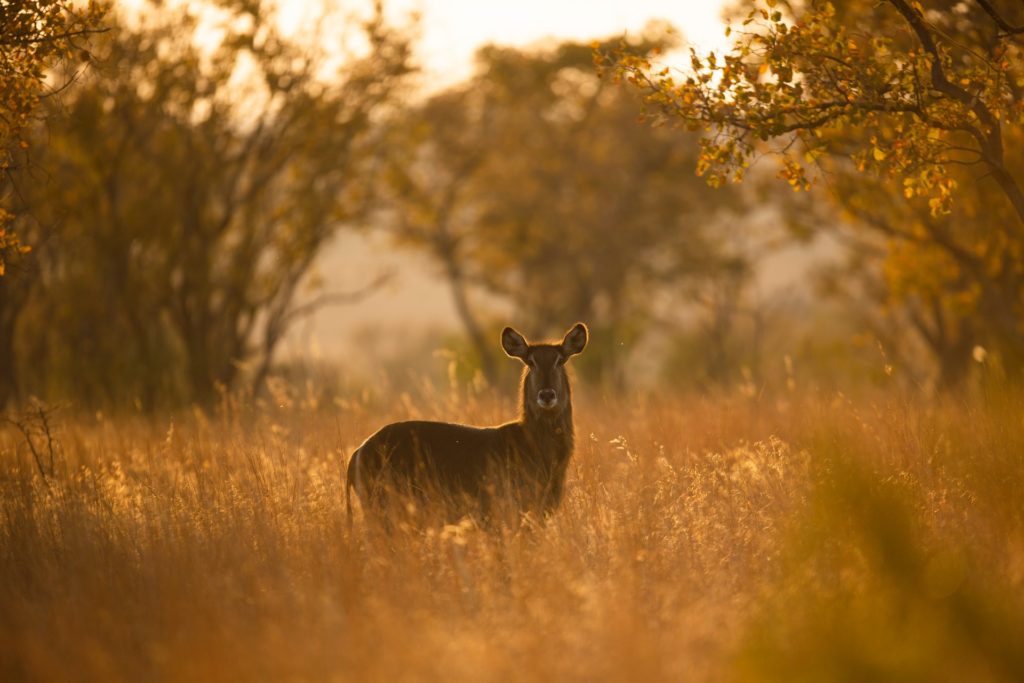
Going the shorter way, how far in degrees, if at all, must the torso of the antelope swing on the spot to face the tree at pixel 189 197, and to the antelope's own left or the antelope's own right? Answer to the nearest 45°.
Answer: approximately 90° to the antelope's own left

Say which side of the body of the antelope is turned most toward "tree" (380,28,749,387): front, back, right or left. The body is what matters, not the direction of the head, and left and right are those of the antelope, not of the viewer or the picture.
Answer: left

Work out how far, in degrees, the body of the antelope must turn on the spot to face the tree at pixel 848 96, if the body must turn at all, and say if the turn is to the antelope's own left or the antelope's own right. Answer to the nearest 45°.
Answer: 0° — it already faces it

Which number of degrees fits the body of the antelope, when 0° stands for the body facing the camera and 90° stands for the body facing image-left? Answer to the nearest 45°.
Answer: approximately 270°
